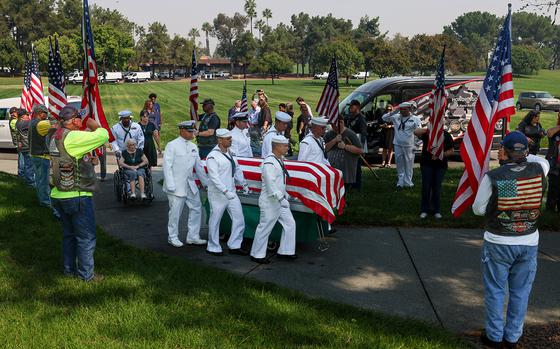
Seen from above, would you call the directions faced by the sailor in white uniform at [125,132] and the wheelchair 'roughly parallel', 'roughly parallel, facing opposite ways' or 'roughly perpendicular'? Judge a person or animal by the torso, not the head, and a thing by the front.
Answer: roughly parallel

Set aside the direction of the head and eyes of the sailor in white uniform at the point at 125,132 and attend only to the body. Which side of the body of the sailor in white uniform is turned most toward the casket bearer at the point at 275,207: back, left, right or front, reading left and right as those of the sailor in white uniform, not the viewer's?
front

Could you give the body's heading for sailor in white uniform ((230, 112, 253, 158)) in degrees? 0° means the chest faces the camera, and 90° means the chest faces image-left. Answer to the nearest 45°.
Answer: approximately 315°

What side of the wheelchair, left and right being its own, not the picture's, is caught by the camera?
front

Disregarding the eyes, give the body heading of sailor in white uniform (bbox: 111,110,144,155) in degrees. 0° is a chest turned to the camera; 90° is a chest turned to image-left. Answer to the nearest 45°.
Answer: approximately 0°

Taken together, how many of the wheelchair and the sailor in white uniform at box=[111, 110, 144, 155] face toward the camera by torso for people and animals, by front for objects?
2

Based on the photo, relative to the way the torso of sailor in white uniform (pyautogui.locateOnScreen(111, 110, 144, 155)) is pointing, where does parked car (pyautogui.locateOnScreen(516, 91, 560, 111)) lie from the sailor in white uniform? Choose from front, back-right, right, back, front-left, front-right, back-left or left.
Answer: back-left
